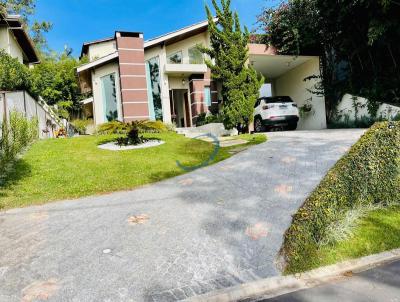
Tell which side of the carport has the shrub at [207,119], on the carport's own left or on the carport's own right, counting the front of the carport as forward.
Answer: on the carport's own right

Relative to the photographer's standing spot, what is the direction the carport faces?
facing the viewer

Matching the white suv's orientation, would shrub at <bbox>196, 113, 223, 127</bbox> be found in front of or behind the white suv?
in front

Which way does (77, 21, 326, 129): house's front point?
toward the camera

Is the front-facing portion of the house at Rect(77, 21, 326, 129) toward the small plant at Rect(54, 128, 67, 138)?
no

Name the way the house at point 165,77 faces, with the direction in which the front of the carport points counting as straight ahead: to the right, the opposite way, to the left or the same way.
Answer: the same way

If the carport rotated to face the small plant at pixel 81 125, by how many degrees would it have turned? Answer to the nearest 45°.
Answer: approximately 90° to its right

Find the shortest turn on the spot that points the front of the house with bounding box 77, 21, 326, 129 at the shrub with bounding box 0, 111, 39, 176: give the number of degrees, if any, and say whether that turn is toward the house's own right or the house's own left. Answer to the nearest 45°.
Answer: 0° — it already faces it

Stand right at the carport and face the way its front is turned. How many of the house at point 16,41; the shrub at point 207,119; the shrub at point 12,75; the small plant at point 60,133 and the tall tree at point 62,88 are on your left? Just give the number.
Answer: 0

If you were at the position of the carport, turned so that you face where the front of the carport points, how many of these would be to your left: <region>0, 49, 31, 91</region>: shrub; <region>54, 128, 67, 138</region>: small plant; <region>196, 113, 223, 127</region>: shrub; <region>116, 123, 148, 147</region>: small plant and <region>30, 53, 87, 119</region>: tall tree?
0

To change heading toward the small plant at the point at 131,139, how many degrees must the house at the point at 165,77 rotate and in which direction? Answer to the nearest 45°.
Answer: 0° — it already faces it

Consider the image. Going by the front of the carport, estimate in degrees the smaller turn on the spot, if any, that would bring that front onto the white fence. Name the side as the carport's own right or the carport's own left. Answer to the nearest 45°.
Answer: approximately 45° to the carport's own right
